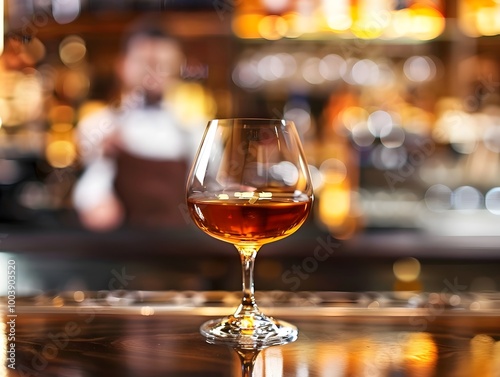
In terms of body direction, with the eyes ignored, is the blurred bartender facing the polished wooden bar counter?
yes

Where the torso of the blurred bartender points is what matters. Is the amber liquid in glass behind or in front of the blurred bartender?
in front

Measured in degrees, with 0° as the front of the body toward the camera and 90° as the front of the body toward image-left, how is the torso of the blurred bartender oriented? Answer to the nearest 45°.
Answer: approximately 0°
